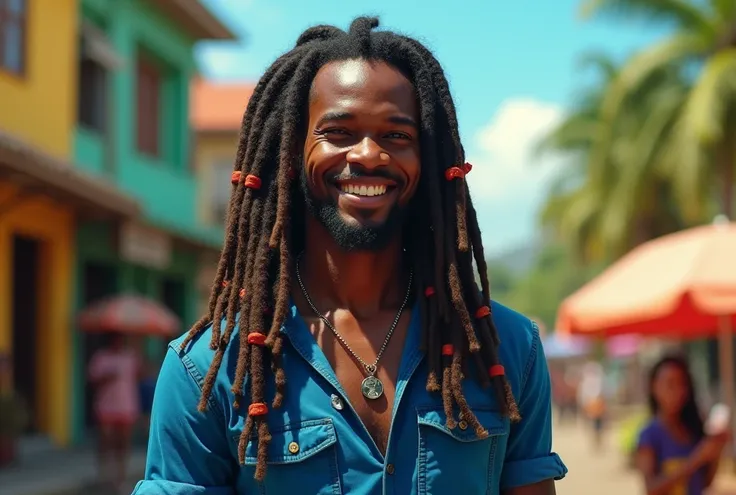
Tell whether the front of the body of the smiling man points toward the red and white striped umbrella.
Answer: no

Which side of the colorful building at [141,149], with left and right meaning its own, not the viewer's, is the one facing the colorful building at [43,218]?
right

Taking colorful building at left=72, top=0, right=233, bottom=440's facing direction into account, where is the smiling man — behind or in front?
in front

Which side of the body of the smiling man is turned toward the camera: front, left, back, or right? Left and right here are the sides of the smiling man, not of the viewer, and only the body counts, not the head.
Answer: front

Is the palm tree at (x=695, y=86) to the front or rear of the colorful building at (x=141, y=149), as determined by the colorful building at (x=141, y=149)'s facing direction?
to the front

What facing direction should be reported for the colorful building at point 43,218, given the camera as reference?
facing the viewer and to the right of the viewer

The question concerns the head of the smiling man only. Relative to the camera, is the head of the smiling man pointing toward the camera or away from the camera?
toward the camera

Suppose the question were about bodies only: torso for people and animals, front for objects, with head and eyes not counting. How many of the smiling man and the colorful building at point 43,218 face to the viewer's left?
0

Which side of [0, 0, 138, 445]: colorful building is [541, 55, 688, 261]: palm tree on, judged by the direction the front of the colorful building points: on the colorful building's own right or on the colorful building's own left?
on the colorful building's own left

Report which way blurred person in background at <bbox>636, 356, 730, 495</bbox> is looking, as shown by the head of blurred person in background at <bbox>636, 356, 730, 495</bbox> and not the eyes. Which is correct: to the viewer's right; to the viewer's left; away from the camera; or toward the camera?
toward the camera

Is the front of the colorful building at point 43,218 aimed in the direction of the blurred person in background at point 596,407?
no

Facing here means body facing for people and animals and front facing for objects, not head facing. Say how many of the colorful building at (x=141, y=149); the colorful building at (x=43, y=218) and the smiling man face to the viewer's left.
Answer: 0

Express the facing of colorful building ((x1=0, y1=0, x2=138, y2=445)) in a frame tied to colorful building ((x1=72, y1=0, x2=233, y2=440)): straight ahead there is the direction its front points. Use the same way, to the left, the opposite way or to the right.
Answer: the same way

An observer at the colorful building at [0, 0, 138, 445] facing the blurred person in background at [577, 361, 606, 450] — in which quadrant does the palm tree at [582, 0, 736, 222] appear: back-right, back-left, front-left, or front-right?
front-right

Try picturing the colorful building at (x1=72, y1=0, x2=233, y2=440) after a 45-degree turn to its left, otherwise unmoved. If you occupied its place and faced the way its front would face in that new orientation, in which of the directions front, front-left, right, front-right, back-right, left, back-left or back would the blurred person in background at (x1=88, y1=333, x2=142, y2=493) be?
right
